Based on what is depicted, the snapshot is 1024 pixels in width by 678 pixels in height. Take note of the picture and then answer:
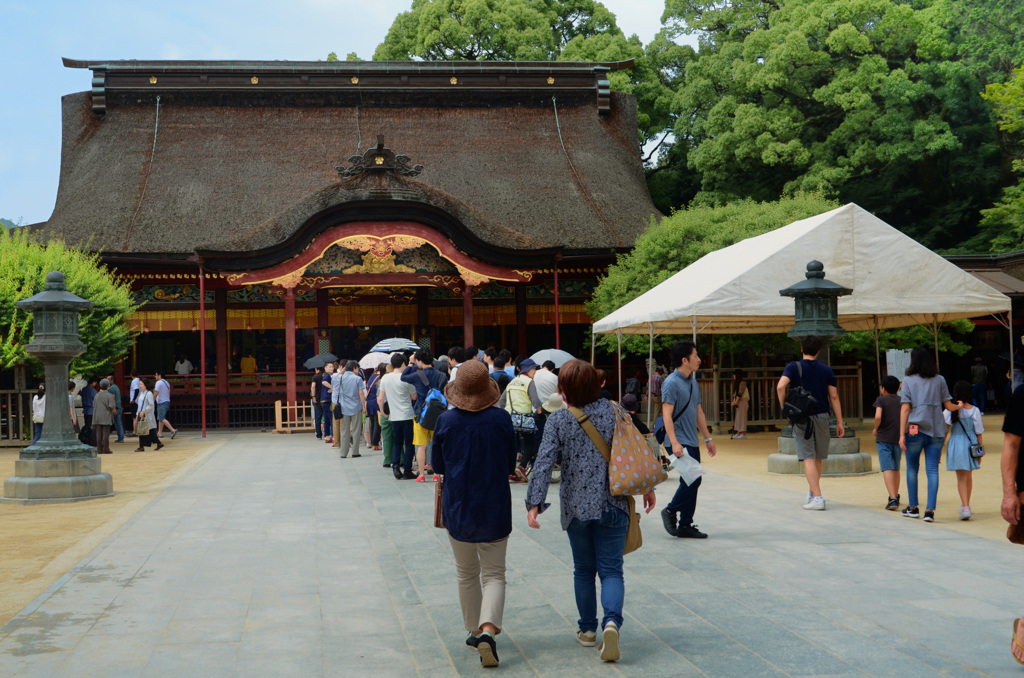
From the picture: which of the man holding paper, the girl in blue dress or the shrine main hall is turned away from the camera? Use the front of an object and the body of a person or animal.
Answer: the girl in blue dress

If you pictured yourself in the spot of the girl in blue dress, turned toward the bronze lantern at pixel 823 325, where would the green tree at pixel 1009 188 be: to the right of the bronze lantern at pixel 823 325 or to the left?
right

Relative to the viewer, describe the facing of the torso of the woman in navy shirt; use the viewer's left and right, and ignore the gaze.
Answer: facing away from the viewer

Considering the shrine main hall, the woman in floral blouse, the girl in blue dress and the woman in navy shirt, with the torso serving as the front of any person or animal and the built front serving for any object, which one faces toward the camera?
the shrine main hall

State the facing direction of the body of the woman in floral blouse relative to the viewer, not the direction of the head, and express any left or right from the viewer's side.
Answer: facing away from the viewer

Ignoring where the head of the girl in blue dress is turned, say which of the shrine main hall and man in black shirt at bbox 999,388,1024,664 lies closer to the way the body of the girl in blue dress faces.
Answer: the shrine main hall

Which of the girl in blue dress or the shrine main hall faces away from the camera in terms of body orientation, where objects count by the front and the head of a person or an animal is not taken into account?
the girl in blue dress

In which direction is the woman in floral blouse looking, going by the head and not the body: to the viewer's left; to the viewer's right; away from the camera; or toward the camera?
away from the camera

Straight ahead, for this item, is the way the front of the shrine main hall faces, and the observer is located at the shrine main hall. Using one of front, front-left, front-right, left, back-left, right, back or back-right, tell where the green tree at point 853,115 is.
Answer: left

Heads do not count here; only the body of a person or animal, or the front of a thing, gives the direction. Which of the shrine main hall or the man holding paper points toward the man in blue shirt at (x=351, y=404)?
the shrine main hall

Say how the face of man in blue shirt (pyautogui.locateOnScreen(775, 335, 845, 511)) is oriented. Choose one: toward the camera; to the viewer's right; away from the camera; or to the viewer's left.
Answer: away from the camera

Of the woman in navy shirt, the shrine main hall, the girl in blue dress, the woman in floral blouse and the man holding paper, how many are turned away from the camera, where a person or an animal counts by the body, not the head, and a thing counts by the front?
3

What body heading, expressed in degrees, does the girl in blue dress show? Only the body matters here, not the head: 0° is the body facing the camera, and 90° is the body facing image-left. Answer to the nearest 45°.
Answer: approximately 180°
